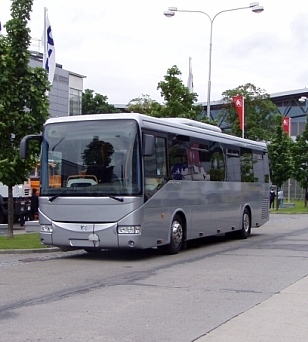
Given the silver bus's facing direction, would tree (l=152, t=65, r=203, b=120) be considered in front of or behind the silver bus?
behind

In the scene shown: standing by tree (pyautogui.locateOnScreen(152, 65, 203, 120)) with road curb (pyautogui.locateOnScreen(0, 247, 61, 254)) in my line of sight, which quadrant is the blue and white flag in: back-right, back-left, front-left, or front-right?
front-right

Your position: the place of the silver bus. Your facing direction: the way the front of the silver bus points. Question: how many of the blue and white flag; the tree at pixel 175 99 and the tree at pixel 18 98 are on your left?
0

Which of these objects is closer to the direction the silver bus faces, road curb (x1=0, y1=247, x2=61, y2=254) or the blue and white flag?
the road curb

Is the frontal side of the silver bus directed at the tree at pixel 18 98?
no

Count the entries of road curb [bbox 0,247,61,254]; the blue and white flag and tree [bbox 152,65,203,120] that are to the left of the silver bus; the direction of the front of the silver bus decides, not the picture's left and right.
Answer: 0

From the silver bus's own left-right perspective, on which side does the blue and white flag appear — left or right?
on its right

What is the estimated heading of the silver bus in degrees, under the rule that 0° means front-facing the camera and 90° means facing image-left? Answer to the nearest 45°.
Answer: approximately 45°

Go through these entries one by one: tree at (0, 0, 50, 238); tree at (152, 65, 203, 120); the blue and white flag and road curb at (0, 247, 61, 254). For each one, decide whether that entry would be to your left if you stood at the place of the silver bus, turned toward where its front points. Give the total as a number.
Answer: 0
